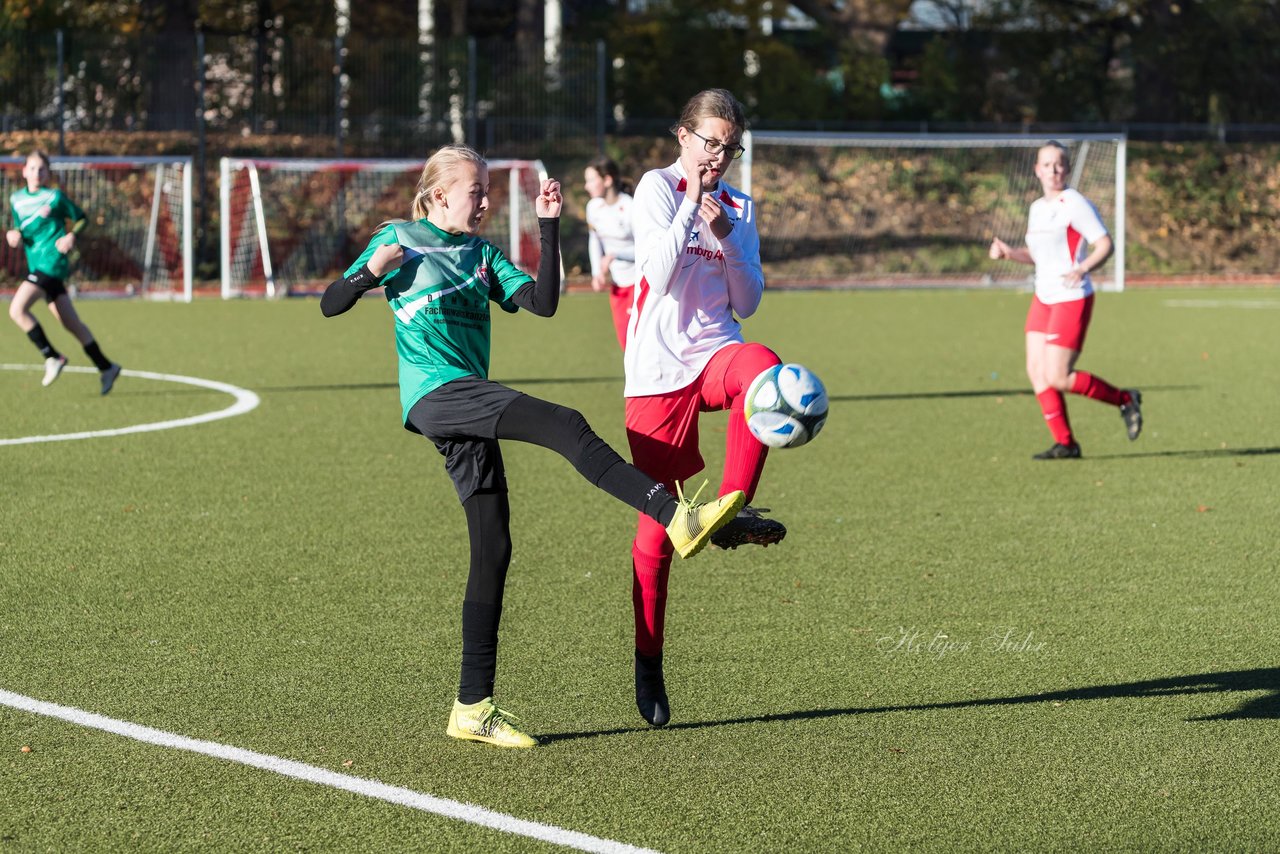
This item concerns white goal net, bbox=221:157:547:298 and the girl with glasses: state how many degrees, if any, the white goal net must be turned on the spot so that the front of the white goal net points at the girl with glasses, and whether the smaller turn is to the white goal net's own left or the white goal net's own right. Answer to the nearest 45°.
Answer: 0° — it already faces them

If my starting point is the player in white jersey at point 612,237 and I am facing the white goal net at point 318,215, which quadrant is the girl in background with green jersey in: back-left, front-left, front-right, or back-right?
front-left

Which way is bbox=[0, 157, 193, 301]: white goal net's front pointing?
toward the camera

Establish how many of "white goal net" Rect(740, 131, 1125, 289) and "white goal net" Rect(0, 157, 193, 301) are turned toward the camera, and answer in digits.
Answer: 2

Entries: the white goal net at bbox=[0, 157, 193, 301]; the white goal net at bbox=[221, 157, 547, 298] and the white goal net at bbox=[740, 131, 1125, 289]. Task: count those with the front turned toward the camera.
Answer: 3

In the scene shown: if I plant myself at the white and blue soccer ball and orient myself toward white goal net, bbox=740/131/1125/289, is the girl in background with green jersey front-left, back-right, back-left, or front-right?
front-left

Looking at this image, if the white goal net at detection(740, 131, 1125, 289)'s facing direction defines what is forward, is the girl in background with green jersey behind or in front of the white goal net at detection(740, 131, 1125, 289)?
in front

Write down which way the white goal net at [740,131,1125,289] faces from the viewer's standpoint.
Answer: facing the viewer

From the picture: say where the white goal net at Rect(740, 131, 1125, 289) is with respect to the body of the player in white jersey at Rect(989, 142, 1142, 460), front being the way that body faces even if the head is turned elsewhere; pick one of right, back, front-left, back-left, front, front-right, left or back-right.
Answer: back-right

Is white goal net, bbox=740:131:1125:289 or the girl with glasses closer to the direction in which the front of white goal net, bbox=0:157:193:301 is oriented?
the girl with glasses

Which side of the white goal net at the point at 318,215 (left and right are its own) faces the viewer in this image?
front

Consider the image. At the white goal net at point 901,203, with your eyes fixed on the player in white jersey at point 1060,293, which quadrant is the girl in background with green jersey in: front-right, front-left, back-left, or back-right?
front-right
